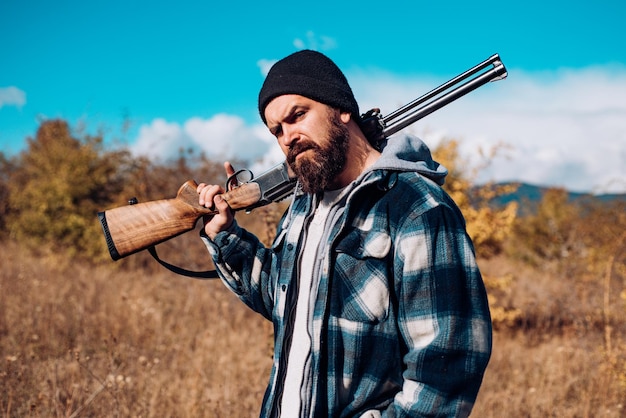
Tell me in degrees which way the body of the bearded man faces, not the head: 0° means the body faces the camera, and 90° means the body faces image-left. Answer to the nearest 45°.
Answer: approximately 45°

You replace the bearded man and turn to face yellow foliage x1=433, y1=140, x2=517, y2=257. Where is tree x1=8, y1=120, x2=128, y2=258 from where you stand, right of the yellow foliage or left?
left

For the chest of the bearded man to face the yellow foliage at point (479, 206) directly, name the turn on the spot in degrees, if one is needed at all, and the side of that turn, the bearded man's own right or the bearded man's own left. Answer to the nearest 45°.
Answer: approximately 135° to the bearded man's own right

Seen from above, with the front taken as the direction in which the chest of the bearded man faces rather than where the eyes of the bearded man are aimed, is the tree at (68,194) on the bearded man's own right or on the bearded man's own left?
on the bearded man's own right

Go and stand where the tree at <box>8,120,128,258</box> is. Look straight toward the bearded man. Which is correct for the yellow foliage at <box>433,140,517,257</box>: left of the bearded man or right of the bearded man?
left
